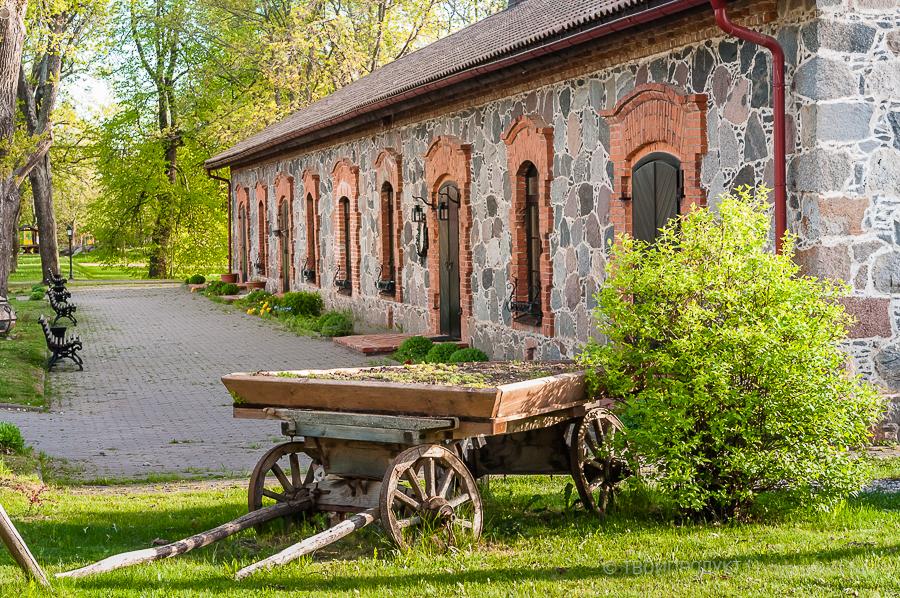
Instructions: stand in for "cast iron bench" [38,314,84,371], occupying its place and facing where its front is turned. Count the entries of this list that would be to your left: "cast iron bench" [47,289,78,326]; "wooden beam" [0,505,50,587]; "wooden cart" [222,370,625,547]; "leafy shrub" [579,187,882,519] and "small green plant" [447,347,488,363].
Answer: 1

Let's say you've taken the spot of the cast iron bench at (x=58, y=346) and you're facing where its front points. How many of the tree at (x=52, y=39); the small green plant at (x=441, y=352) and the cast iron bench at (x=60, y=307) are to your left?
2

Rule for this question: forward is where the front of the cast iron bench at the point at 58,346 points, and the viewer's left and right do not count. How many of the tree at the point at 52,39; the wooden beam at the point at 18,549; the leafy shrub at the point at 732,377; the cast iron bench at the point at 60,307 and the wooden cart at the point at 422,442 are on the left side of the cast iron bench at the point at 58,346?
2

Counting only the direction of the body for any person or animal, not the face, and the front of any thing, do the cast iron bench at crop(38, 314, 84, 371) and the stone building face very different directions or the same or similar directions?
very different directions

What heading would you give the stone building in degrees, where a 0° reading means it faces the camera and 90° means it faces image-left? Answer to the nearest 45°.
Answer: approximately 45°

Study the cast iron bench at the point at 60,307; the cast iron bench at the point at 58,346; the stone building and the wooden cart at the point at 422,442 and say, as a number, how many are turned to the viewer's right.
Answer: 2

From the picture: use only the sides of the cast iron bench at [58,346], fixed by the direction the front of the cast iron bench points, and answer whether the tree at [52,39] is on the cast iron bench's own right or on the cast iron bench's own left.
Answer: on the cast iron bench's own left

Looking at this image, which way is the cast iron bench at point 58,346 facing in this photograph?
to the viewer's right

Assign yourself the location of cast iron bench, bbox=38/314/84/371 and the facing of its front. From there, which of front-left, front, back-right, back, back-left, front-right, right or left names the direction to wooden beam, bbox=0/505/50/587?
right

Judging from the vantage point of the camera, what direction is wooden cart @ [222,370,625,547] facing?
facing the viewer and to the left of the viewer

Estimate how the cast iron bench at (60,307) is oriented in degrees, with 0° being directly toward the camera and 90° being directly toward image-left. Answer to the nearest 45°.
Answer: approximately 270°

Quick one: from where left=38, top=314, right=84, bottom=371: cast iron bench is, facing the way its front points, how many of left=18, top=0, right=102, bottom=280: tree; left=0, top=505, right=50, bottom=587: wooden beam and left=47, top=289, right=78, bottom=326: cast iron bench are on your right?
1

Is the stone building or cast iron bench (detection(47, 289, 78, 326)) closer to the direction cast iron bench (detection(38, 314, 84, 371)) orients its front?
the stone building
